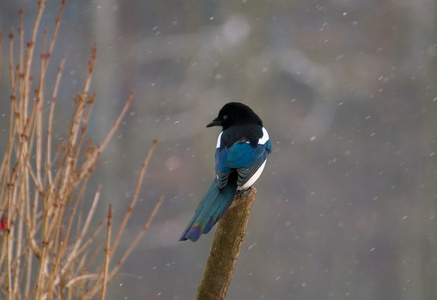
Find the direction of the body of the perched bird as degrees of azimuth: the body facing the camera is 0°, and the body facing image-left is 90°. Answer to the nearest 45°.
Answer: approximately 225°
